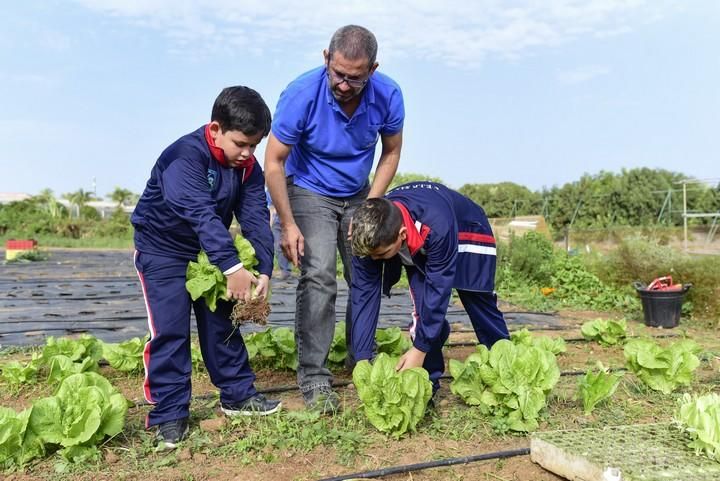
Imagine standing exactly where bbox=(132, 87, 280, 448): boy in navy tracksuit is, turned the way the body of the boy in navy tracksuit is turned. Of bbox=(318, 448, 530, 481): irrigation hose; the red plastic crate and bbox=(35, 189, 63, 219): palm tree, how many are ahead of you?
1

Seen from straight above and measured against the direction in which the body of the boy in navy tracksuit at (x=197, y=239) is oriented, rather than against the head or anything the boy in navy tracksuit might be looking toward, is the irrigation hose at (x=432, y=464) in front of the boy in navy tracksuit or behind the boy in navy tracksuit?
in front

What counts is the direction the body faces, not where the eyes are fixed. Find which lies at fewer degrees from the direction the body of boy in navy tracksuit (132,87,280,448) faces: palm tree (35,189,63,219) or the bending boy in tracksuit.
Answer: the bending boy in tracksuit

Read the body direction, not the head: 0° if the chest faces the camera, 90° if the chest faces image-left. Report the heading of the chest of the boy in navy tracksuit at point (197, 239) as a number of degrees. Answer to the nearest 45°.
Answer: approximately 315°

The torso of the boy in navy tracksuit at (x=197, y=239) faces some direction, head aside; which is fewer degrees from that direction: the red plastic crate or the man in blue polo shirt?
the man in blue polo shirt

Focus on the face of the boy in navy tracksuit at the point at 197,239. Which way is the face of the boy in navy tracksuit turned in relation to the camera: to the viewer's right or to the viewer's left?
to the viewer's right

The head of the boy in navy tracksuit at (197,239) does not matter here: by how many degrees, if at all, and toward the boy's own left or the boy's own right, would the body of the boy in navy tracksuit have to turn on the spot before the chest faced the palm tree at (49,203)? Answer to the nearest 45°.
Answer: approximately 135° to the boy's own left

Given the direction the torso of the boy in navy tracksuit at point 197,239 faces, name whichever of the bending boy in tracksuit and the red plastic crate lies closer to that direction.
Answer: the bending boy in tracksuit

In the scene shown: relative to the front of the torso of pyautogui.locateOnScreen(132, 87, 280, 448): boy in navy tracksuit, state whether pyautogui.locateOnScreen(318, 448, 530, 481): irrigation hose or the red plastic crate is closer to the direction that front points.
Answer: the irrigation hose

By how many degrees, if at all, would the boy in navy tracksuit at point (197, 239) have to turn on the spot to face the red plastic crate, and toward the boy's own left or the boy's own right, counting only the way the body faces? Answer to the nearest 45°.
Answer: approximately 135° to the boy's own left

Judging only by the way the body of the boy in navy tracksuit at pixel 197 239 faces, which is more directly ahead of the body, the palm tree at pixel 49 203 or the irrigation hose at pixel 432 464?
the irrigation hose

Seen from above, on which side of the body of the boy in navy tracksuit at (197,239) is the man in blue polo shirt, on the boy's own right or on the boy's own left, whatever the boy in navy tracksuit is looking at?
on the boy's own left
